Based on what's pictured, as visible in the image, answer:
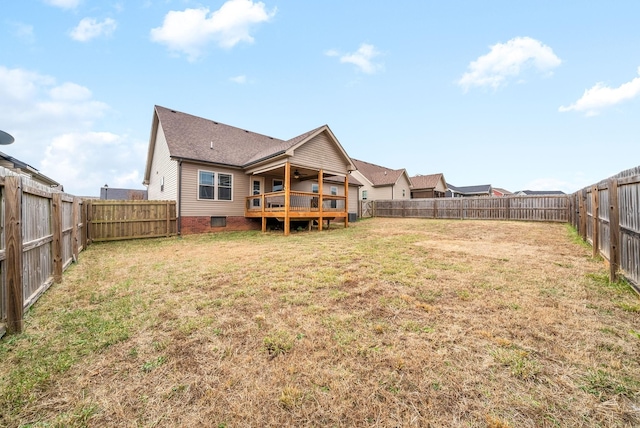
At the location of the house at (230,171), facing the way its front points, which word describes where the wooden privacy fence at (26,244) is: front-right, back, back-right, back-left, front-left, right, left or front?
back-left

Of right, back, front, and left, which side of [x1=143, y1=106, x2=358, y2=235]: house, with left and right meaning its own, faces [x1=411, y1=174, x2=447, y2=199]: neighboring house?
right

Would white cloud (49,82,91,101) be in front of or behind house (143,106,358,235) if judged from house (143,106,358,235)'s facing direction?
in front

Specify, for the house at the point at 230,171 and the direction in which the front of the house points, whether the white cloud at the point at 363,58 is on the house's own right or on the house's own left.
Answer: on the house's own right

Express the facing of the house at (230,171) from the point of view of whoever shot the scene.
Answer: facing away from the viewer and to the left of the viewer
